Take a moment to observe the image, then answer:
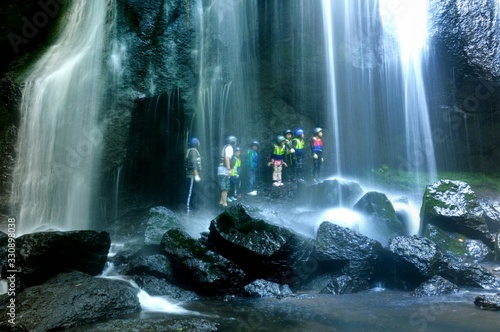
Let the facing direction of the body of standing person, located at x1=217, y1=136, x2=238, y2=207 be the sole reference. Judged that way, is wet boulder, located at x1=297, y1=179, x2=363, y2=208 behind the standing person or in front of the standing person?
in front

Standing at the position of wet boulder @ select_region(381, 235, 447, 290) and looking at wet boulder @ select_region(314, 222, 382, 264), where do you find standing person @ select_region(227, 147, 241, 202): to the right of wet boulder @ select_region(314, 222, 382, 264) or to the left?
right

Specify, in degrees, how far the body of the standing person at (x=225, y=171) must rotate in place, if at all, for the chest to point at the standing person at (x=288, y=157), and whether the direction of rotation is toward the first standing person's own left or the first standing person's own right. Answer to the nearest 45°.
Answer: approximately 45° to the first standing person's own left
